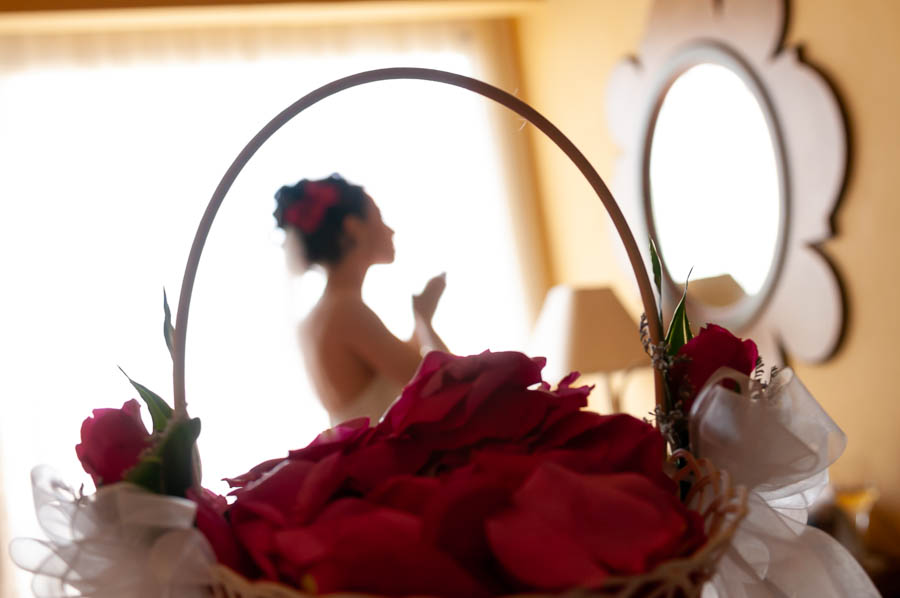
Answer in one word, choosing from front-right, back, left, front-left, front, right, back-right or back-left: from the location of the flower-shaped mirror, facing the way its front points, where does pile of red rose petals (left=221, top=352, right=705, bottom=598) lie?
front-left

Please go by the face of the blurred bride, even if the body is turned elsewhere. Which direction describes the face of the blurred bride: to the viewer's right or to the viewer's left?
to the viewer's right

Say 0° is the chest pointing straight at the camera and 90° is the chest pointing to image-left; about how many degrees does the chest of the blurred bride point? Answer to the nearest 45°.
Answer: approximately 225°

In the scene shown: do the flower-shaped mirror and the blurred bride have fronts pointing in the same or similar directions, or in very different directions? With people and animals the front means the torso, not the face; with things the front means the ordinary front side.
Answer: very different directions

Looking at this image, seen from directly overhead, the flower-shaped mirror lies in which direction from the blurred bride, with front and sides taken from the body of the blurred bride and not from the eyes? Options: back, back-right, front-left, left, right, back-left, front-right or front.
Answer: front-right

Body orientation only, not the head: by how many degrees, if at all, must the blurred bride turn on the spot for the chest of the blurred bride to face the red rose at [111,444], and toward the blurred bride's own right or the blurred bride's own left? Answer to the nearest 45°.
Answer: approximately 135° to the blurred bride's own right

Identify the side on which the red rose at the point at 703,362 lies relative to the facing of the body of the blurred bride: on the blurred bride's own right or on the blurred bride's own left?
on the blurred bride's own right

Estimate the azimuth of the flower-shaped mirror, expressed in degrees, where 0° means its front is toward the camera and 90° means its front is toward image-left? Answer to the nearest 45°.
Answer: approximately 45°

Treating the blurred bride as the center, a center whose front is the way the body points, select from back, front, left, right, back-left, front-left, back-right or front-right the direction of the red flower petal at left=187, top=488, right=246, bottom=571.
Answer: back-right

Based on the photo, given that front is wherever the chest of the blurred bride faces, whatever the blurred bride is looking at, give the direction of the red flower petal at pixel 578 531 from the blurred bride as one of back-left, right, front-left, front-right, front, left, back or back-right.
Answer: back-right
